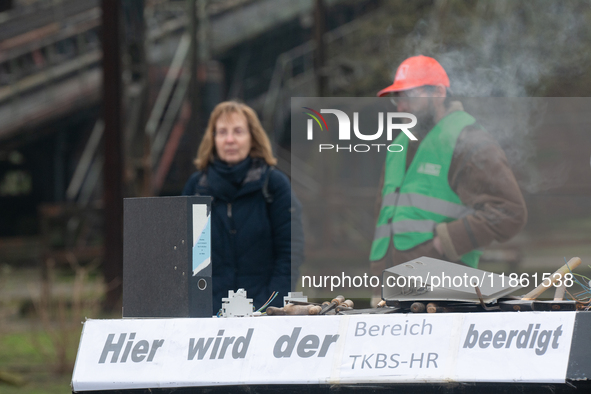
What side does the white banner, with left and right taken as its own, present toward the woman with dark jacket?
back

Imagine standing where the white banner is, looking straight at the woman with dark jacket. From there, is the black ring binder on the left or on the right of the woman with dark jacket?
left

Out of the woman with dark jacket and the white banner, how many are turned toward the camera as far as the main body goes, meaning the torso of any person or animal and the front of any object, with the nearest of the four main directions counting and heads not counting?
2

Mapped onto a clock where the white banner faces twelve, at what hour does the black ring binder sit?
The black ring binder is roughly at 4 o'clock from the white banner.

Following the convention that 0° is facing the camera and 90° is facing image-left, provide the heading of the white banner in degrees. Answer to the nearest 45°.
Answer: approximately 0°

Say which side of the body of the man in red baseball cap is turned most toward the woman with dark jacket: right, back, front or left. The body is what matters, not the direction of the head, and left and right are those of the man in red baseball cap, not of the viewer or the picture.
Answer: right

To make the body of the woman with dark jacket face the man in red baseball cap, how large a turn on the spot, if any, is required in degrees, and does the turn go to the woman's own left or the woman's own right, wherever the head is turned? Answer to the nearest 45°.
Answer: approximately 45° to the woman's own left

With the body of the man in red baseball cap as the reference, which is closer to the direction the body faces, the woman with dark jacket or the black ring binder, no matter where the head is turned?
the black ring binder
